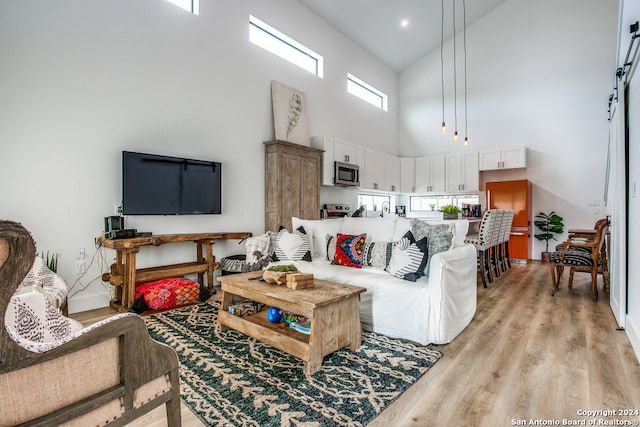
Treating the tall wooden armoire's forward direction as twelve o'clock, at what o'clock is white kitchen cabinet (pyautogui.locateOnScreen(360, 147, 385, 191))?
The white kitchen cabinet is roughly at 9 o'clock from the tall wooden armoire.

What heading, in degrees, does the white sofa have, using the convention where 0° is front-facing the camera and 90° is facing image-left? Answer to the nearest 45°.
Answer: approximately 45°

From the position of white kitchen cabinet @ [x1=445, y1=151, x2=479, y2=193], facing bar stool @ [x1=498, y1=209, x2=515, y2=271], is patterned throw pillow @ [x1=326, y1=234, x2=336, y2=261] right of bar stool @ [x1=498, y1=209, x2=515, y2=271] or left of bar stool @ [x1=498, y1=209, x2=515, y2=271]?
right

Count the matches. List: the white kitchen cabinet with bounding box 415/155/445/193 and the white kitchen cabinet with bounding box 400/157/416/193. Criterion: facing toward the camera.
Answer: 2

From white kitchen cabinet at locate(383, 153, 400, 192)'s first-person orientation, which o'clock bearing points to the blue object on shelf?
The blue object on shelf is roughly at 2 o'clock from the white kitchen cabinet.

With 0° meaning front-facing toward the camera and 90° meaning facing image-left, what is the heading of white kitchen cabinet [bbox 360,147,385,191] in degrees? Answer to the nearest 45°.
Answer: approximately 315°

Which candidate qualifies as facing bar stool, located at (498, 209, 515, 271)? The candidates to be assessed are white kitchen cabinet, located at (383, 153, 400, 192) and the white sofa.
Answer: the white kitchen cabinet

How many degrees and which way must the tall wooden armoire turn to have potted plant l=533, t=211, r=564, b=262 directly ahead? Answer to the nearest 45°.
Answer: approximately 45° to its left

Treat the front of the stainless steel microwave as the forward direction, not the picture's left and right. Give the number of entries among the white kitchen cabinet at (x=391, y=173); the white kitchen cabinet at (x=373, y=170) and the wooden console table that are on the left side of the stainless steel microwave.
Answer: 2

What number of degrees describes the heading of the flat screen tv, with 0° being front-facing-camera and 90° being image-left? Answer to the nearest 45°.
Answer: approximately 315°

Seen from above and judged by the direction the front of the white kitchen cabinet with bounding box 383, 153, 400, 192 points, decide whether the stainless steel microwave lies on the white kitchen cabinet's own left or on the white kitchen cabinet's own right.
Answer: on the white kitchen cabinet's own right

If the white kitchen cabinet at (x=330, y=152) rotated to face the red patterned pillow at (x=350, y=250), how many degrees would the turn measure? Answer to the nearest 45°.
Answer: approximately 45° to its right
